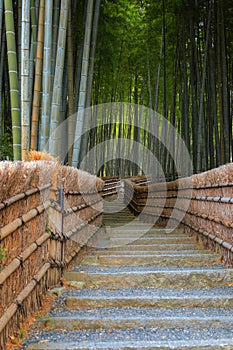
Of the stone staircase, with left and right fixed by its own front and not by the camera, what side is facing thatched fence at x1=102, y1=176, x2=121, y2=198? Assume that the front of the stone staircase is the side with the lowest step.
back

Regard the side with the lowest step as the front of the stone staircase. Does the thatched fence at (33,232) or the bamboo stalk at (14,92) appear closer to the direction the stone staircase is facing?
the thatched fence

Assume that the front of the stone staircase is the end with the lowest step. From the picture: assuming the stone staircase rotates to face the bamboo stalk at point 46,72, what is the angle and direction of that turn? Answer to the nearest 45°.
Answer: approximately 135° to its right

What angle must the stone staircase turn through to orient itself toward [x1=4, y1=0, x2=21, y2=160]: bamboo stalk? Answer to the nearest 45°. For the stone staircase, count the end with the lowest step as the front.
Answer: approximately 135° to its right

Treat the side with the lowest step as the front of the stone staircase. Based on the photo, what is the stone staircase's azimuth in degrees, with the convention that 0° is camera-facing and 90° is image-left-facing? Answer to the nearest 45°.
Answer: approximately 0°

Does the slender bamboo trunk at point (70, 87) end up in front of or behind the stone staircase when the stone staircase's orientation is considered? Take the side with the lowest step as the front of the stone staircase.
behind
